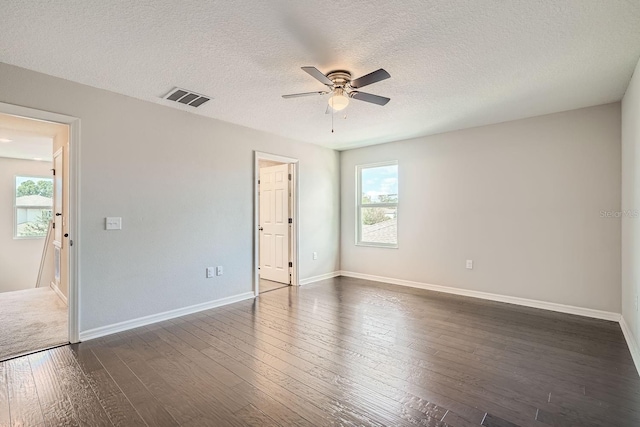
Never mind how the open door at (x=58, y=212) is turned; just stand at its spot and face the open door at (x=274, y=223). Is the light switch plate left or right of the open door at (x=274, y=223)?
right

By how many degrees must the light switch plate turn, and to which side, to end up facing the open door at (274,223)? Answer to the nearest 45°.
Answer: approximately 135° to its left

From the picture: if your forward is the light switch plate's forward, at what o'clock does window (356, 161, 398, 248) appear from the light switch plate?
The window is roughly at 9 o'clock from the light switch plate.
